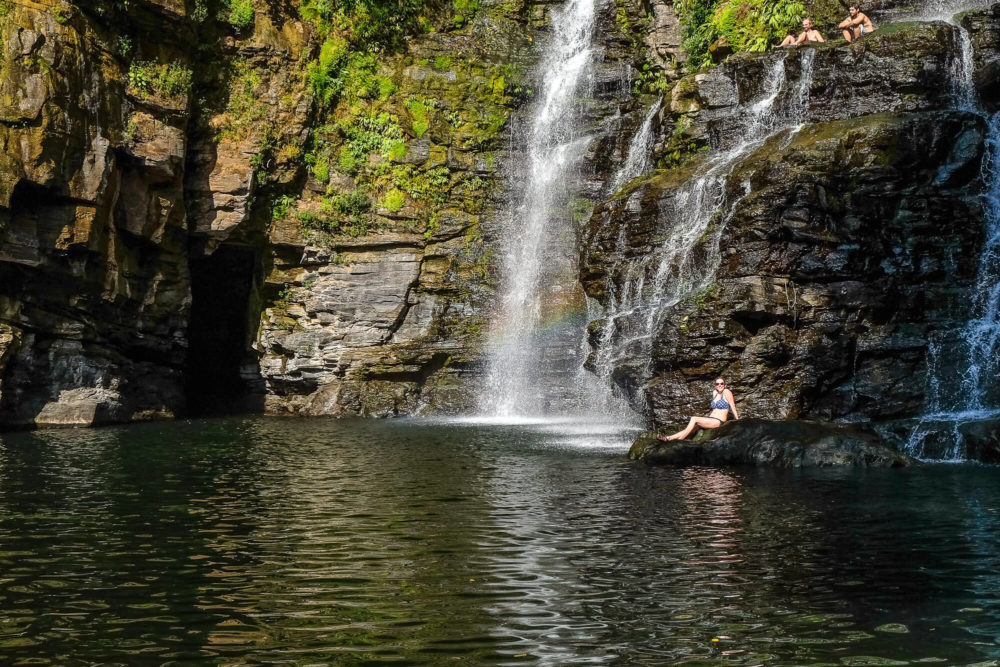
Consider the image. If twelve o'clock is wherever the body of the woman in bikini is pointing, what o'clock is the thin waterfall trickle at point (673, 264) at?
The thin waterfall trickle is roughly at 4 o'clock from the woman in bikini.

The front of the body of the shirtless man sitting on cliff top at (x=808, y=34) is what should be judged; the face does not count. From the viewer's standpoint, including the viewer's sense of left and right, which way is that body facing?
facing the viewer and to the left of the viewer

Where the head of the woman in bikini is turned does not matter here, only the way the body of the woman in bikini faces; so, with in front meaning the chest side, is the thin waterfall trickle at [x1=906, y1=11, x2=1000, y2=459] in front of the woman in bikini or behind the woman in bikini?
behind

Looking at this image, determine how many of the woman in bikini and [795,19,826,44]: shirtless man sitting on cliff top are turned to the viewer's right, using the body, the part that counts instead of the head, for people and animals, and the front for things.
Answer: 0

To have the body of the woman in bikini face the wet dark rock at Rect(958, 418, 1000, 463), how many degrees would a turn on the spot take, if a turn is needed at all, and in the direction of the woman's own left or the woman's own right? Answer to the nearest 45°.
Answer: approximately 135° to the woman's own left

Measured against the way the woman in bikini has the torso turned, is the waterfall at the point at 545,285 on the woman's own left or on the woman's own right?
on the woman's own right

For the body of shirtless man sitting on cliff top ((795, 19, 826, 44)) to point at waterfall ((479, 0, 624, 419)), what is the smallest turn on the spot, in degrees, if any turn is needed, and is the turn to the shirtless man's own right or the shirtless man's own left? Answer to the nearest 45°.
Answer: approximately 45° to the shirtless man's own right
